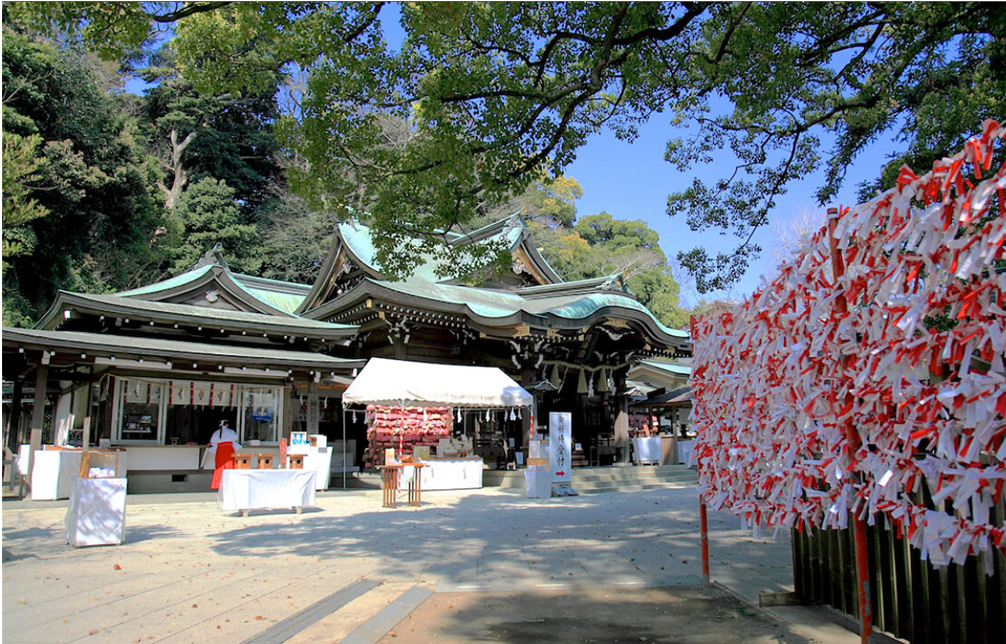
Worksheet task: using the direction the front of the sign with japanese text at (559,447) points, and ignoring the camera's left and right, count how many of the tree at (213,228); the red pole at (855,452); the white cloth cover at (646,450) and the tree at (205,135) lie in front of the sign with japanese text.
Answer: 1

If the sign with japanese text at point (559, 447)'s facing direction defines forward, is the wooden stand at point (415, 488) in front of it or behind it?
in front

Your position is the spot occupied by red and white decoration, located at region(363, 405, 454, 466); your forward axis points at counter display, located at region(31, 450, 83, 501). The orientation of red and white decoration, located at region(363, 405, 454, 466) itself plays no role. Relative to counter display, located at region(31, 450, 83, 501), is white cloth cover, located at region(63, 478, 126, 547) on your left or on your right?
left

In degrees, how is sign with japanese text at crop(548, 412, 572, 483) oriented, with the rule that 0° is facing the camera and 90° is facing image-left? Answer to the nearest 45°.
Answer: approximately 0°

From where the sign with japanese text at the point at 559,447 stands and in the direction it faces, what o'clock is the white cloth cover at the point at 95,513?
The white cloth cover is roughly at 1 o'clock from the sign with japanese text.

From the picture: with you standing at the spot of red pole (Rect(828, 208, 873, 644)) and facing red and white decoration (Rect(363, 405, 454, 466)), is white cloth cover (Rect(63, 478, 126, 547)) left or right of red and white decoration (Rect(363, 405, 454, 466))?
left

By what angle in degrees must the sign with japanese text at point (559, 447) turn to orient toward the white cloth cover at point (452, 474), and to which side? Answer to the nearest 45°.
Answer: approximately 90° to its right

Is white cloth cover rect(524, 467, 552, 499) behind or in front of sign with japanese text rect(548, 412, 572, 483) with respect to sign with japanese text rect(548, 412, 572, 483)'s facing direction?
in front

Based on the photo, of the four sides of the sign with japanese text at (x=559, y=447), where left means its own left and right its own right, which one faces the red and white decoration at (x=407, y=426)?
right
